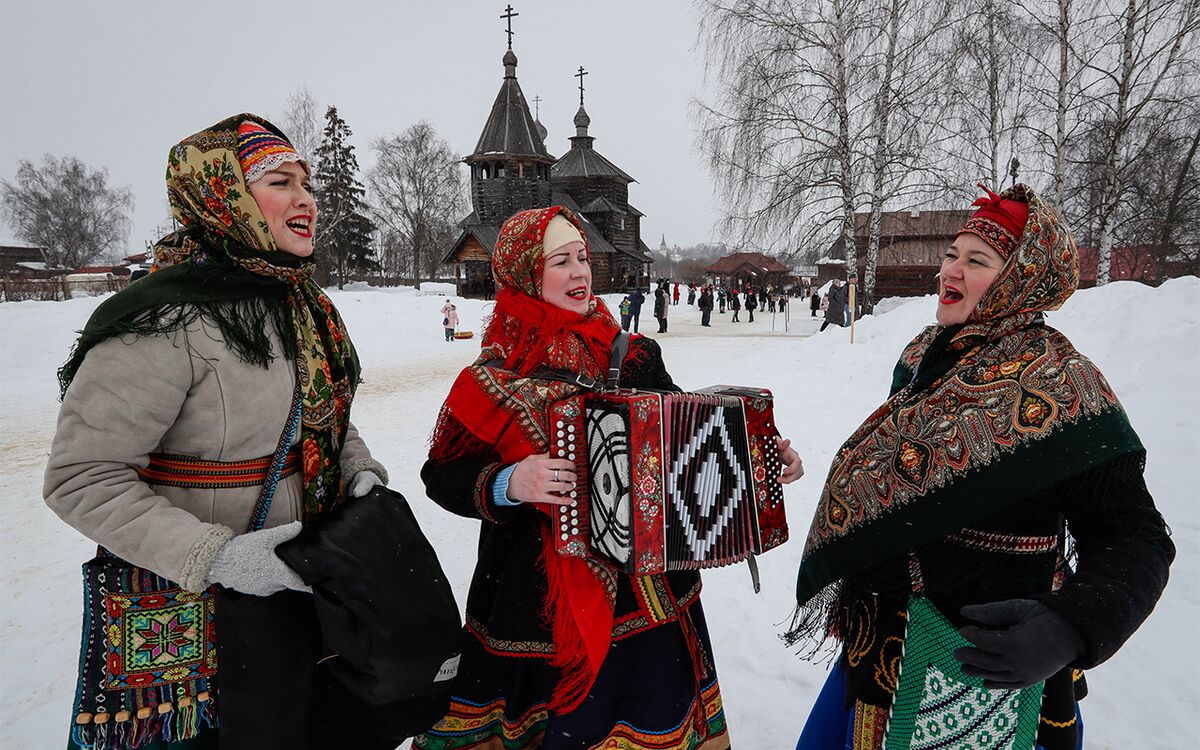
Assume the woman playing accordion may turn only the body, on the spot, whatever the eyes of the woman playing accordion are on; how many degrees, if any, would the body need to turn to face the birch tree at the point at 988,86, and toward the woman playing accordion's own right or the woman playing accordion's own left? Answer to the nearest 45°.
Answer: approximately 90° to the woman playing accordion's own left

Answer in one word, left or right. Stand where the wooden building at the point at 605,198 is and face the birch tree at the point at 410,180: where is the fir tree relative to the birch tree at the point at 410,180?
left

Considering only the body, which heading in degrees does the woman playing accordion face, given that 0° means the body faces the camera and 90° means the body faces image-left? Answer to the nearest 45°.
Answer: approximately 315°

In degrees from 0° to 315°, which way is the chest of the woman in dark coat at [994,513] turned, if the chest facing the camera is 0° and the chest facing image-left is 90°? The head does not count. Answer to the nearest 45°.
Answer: approximately 45°

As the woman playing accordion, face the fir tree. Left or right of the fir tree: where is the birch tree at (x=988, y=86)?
right

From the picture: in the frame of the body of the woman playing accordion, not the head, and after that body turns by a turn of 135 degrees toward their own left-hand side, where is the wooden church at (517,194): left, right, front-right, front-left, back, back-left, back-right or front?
front

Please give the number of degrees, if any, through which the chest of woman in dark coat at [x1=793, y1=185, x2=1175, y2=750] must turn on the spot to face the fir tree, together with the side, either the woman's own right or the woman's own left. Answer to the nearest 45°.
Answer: approximately 90° to the woman's own right

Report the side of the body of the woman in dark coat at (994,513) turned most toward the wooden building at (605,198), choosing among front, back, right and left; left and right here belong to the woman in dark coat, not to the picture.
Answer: right

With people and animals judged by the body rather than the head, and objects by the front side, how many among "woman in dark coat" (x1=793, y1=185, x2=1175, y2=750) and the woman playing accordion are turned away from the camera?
0

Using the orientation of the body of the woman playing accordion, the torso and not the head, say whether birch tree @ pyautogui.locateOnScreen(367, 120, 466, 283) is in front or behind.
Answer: behind

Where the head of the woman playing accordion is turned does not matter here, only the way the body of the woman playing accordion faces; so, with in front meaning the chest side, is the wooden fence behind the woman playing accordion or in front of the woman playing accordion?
behind
